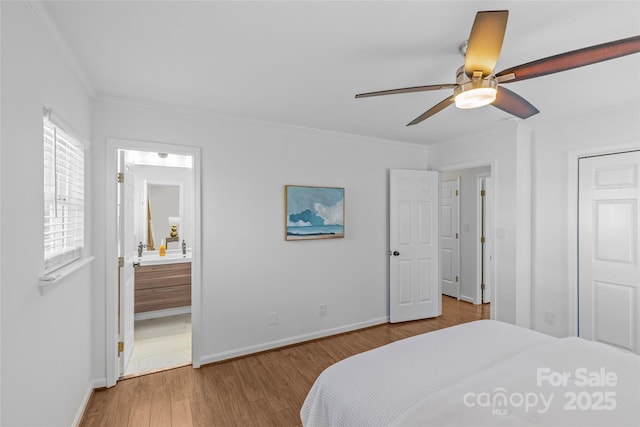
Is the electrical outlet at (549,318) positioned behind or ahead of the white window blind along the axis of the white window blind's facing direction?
ahead

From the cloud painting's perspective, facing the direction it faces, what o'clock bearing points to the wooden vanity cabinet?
The wooden vanity cabinet is roughly at 5 o'clock from the cloud painting.

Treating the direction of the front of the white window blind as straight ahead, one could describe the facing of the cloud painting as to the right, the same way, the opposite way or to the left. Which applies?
to the right

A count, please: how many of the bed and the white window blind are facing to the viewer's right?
1

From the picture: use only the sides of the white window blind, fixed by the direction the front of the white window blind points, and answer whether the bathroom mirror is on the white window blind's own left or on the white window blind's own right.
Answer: on the white window blind's own left

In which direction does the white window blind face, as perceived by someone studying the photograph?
facing to the right of the viewer

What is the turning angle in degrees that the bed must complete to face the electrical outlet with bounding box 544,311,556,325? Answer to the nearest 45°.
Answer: approximately 45° to its right

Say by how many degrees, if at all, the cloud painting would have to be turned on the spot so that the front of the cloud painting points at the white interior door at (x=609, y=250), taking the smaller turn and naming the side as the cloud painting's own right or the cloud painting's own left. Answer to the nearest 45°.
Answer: approximately 45° to the cloud painting's own left

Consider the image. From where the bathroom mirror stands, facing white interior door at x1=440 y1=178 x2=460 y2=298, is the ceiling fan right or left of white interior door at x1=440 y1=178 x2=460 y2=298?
right

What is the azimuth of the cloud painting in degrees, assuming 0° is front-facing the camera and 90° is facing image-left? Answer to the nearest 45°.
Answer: approximately 315°
